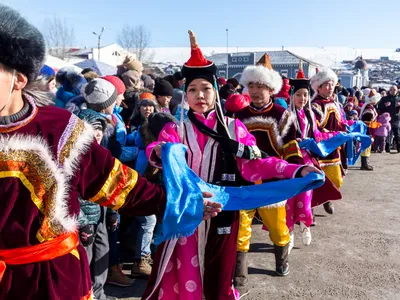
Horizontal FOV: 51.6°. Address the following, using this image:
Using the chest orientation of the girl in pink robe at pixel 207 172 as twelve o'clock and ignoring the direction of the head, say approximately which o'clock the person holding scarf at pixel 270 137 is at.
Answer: The person holding scarf is roughly at 7 o'clock from the girl in pink robe.

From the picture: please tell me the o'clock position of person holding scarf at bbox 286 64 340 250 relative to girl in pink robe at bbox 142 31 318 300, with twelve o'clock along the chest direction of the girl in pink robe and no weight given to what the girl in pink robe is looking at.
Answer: The person holding scarf is roughly at 7 o'clock from the girl in pink robe.

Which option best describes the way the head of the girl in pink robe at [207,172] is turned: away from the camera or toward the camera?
toward the camera

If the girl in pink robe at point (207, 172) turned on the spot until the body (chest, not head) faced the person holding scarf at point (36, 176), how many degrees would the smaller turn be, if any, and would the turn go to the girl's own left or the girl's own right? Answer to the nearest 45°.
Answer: approximately 45° to the girl's own right

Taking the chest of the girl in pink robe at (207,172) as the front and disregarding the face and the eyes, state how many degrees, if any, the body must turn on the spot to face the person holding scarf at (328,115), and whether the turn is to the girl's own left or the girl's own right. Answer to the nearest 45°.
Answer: approximately 135° to the girl's own left

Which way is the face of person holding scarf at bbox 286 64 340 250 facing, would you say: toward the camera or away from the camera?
toward the camera

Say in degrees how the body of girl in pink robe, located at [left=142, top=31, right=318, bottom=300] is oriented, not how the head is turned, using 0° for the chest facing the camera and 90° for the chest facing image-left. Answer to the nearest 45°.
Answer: approximately 0°
